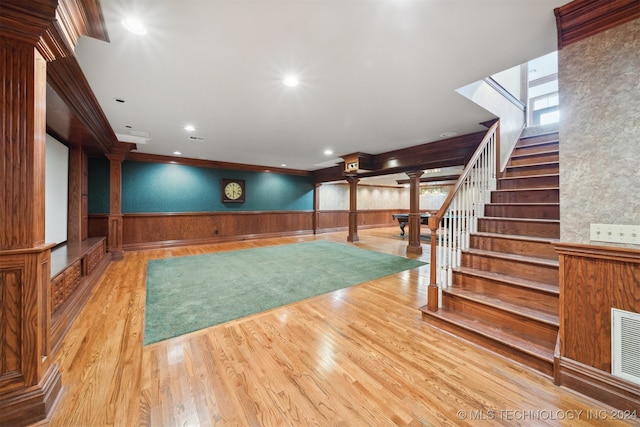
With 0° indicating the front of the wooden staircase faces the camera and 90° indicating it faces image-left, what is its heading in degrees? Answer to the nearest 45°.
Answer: approximately 45°

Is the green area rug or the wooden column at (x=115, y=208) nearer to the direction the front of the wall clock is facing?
the green area rug

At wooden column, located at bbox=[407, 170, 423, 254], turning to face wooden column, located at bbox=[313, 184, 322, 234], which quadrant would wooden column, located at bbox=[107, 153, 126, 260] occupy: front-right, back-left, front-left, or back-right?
front-left

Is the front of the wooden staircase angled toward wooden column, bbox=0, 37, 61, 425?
yes

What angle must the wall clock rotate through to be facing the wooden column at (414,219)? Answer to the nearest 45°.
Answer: approximately 45° to its left

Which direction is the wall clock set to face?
toward the camera

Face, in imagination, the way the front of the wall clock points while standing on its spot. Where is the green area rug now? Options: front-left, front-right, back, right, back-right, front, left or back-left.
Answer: front

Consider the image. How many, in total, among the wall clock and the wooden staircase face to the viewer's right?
0
